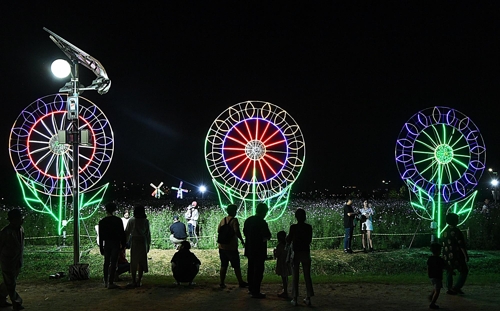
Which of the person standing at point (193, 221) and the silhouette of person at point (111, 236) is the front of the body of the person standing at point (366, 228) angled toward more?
the silhouette of person

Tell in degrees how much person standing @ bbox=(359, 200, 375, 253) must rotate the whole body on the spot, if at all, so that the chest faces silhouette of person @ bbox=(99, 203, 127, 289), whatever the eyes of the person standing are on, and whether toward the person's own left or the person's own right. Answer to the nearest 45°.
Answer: approximately 45° to the person's own right

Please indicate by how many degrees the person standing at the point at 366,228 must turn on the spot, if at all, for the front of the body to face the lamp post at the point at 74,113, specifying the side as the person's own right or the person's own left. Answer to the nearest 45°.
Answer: approximately 45° to the person's own right

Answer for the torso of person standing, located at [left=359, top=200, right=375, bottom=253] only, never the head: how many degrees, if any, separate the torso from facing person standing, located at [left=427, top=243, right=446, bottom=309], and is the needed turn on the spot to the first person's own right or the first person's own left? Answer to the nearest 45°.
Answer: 0° — they already face them

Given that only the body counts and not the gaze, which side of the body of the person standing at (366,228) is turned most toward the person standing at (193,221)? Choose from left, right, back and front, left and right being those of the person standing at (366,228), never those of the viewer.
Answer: right

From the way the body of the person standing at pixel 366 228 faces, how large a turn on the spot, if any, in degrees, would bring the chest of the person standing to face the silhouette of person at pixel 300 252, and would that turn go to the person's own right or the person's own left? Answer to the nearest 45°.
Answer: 0° — they already face them

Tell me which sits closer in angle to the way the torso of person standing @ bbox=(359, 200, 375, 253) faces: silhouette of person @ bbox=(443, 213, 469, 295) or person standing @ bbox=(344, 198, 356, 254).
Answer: the silhouette of person

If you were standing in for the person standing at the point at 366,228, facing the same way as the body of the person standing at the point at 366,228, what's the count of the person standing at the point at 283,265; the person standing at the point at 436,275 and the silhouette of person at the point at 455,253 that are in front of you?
3

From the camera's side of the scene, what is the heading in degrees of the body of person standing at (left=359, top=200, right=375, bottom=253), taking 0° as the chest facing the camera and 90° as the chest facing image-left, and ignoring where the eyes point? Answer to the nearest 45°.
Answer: approximately 0°

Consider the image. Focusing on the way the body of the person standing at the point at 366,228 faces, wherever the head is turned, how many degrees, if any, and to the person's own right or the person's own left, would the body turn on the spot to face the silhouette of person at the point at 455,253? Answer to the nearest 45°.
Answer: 0° — they already face them
